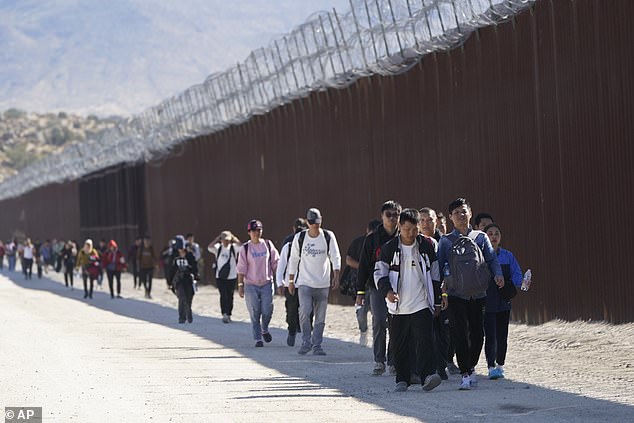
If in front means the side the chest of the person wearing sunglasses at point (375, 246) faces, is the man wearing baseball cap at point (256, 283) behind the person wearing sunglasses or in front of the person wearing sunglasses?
behind

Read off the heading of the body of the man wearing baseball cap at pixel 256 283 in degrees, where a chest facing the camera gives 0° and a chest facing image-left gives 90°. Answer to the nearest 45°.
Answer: approximately 0°

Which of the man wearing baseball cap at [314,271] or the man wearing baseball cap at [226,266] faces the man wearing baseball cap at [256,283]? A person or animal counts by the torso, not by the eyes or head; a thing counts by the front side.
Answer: the man wearing baseball cap at [226,266]

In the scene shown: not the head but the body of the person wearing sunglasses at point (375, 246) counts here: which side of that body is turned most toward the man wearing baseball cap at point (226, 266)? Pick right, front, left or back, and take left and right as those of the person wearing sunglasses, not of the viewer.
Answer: back

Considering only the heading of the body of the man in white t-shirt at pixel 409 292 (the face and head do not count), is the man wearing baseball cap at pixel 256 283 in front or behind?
behind
